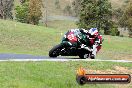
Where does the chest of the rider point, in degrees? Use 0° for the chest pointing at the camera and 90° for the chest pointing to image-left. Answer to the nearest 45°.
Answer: approximately 45°

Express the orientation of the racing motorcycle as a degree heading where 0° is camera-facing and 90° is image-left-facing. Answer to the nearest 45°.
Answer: approximately 45°
